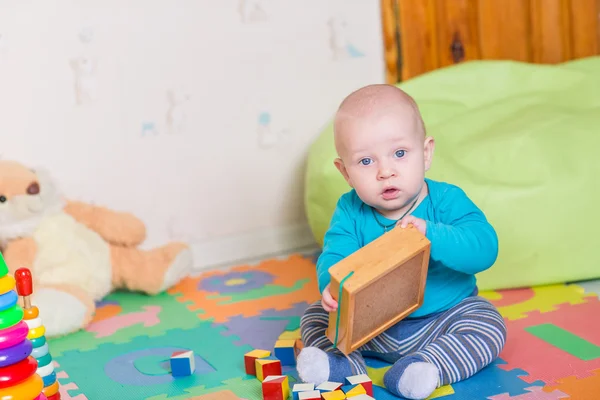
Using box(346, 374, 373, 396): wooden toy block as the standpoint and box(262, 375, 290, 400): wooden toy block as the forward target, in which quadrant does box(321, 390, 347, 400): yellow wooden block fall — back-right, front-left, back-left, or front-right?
front-left

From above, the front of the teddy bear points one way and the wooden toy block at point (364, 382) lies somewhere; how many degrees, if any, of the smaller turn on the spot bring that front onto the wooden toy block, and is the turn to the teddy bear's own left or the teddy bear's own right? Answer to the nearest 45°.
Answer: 0° — it already faces it

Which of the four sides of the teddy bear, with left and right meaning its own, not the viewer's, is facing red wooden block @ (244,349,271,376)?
front

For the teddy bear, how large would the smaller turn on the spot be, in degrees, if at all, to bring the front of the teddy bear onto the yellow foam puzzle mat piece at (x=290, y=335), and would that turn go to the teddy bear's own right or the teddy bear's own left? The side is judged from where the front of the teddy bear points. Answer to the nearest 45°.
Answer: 0° — it already faces it

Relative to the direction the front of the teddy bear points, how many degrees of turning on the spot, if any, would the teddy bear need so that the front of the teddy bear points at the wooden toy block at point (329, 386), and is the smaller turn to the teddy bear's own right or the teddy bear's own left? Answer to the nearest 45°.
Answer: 0° — it already faces it

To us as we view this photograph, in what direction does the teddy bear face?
facing the viewer and to the right of the viewer

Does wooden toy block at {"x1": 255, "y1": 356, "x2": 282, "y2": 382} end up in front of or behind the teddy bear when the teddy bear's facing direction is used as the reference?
in front

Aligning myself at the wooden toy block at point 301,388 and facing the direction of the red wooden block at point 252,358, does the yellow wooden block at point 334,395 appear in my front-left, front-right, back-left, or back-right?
back-right

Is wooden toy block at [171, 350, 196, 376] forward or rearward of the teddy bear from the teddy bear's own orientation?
forward
